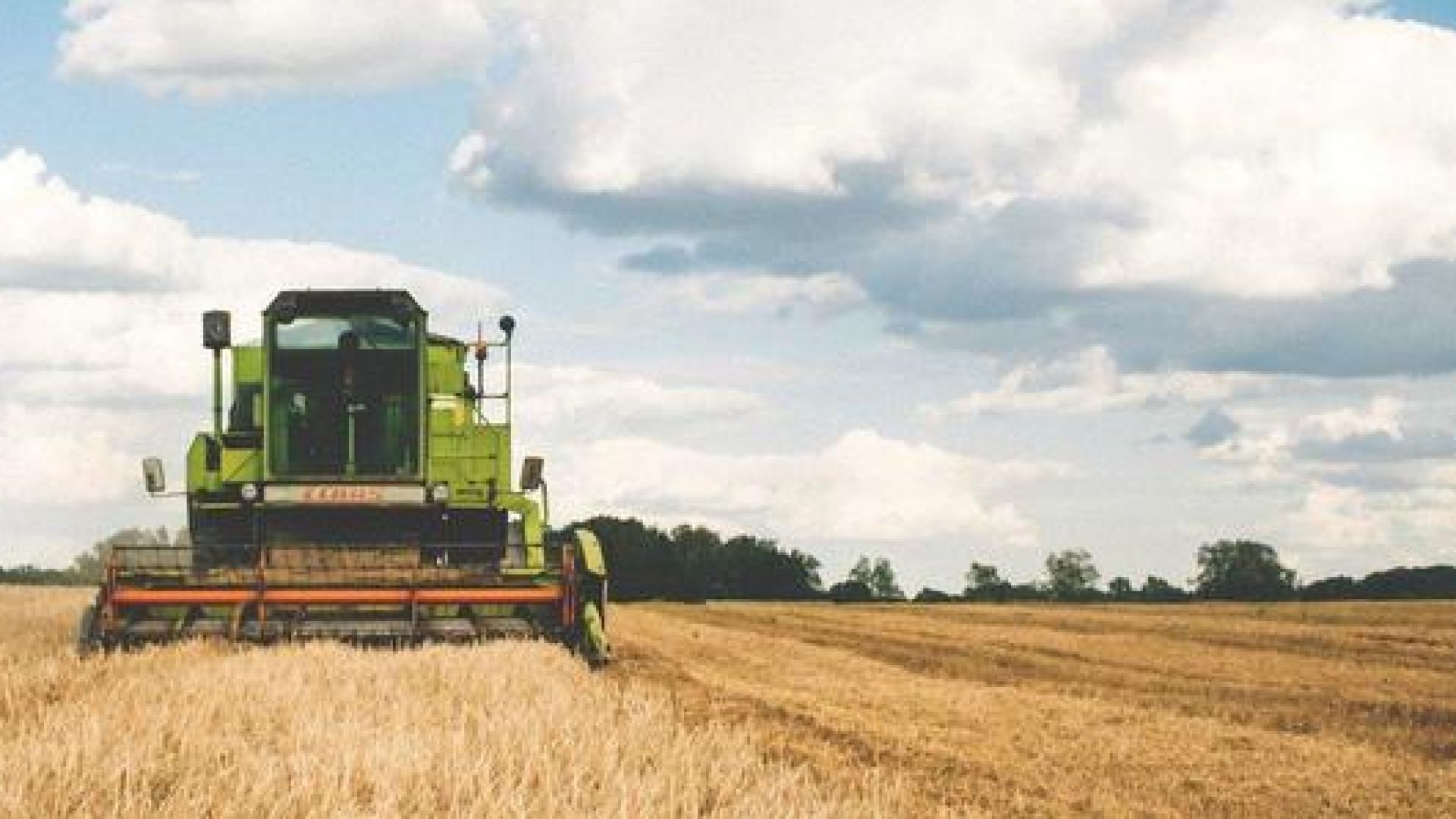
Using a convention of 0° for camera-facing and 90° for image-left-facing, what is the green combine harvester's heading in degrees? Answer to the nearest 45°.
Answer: approximately 0°
